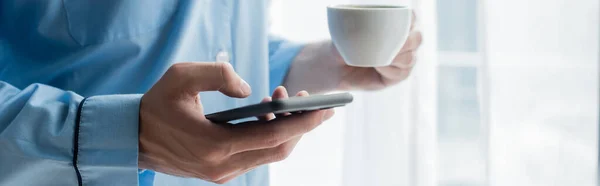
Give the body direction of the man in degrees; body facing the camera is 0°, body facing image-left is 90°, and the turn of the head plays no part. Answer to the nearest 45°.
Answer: approximately 315°
